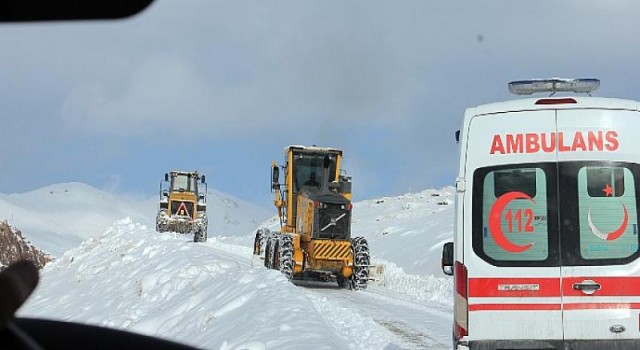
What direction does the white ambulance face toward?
away from the camera

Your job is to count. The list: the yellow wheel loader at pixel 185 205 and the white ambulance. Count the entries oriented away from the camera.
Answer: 2

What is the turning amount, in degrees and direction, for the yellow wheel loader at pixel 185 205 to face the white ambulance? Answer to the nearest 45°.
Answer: approximately 180°

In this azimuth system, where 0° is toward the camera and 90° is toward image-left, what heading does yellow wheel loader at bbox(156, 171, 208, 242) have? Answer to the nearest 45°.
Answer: approximately 180°

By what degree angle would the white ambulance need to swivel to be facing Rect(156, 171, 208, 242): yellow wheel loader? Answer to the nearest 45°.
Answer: approximately 45° to its left

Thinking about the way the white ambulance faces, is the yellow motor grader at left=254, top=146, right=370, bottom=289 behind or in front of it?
in front

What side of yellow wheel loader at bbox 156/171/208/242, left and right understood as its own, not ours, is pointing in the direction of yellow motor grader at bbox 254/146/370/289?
back
